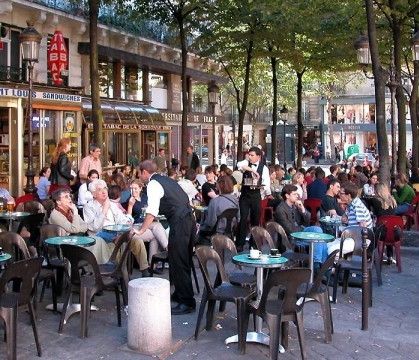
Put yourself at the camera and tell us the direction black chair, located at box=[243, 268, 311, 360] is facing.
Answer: facing away from the viewer and to the left of the viewer

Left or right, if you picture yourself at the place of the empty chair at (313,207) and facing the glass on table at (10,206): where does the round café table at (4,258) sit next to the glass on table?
left

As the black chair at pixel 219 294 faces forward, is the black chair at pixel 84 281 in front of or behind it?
behind

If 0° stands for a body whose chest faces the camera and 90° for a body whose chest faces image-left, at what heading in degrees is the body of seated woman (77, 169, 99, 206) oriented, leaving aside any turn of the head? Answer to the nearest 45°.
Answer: approximately 315°

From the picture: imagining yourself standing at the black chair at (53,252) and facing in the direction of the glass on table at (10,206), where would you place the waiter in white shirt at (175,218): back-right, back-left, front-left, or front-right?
back-right

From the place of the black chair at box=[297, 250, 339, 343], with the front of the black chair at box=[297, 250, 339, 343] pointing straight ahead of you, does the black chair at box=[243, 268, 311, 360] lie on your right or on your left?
on your left
